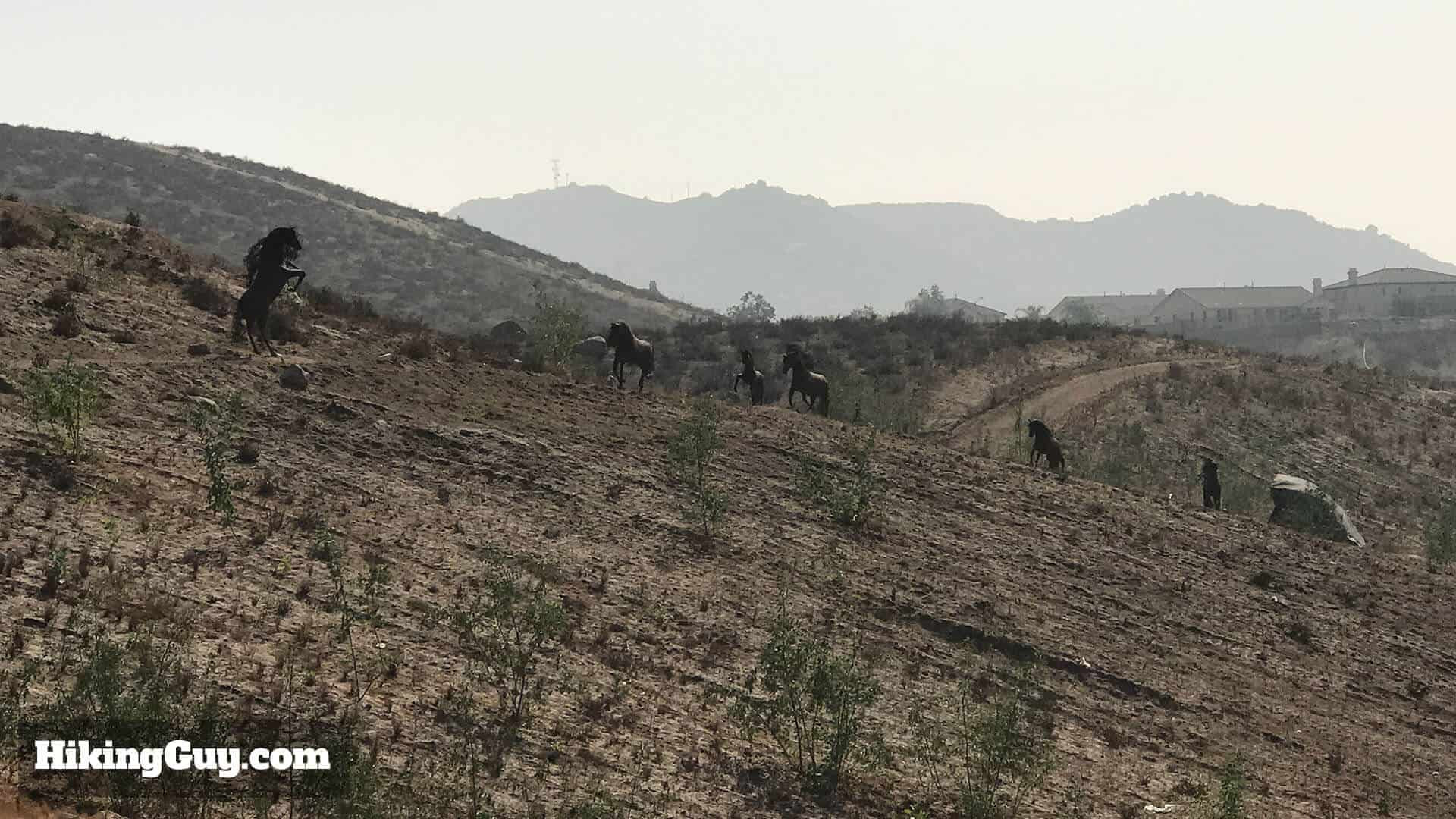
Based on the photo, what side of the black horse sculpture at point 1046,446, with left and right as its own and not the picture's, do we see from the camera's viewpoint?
left

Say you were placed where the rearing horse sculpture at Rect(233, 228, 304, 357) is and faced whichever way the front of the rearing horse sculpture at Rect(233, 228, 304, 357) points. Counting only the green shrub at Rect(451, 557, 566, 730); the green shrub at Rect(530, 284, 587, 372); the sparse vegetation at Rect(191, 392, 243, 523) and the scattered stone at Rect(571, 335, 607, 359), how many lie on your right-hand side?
2

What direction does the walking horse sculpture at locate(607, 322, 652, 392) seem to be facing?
to the viewer's left

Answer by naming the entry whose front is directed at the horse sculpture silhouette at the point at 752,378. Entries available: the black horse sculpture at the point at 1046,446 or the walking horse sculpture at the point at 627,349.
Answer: the black horse sculpture

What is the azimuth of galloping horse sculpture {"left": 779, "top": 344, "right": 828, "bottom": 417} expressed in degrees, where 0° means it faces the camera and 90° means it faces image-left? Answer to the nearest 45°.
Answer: approximately 90°

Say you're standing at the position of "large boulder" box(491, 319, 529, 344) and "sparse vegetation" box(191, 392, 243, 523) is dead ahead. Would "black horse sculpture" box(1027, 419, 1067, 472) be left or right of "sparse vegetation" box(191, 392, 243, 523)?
left

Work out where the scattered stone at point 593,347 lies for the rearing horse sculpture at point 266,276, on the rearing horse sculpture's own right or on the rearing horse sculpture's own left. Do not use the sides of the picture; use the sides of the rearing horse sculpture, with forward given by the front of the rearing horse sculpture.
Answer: on the rearing horse sculpture's own left

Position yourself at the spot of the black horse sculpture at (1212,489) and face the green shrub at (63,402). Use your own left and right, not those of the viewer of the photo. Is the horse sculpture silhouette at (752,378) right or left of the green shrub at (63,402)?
right

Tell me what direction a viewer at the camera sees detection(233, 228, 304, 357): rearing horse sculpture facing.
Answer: facing to the right of the viewer

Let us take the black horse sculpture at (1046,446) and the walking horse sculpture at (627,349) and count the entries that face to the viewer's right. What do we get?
0

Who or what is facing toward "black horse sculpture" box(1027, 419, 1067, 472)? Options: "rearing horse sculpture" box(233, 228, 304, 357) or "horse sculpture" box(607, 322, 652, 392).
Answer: "rearing horse sculpture" box(233, 228, 304, 357)

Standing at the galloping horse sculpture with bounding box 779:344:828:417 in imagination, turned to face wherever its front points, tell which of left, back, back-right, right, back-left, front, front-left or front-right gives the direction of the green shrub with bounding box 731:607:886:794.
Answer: left

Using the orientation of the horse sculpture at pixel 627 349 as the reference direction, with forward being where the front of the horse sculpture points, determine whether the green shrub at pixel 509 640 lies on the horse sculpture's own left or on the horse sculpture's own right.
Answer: on the horse sculpture's own left

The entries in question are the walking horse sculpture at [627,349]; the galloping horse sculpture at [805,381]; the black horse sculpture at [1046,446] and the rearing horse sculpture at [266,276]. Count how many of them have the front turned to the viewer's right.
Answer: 1

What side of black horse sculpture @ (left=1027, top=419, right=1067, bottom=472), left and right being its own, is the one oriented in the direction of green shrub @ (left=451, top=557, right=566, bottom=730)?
left

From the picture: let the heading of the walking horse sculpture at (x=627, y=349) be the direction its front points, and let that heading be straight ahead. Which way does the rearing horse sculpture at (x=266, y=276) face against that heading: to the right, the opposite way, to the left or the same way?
the opposite way

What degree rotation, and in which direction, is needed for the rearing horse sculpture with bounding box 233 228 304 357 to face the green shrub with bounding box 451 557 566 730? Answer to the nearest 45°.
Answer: approximately 90° to its right
